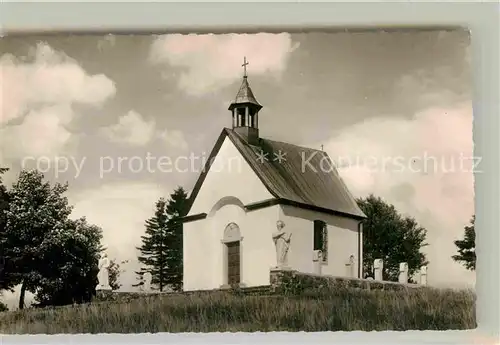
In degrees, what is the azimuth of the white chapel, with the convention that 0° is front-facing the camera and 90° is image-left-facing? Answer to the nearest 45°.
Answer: approximately 45°
